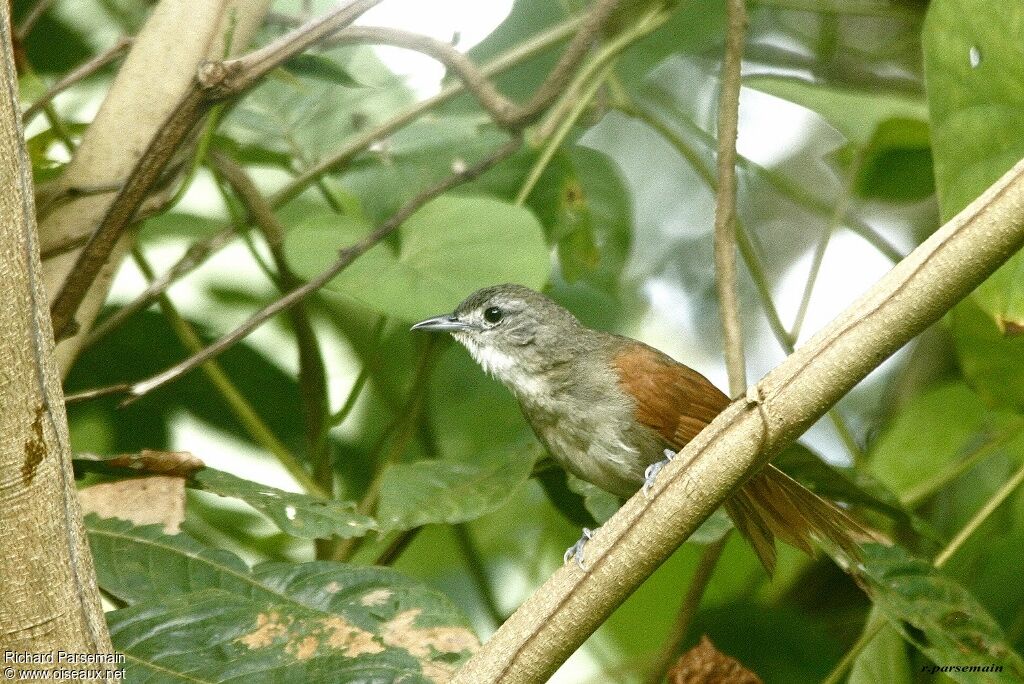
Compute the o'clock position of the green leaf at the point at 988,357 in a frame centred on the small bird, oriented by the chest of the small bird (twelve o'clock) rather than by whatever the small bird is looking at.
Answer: The green leaf is roughly at 5 o'clock from the small bird.

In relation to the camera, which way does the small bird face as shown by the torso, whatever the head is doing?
to the viewer's left

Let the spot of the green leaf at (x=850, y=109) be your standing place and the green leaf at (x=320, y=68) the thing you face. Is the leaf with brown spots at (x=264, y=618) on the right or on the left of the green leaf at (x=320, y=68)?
left

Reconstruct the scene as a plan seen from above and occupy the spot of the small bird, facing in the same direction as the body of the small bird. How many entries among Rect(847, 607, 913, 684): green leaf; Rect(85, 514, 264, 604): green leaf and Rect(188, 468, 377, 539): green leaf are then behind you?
1

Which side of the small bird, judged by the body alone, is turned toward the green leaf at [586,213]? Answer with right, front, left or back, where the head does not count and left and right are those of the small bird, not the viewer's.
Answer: right

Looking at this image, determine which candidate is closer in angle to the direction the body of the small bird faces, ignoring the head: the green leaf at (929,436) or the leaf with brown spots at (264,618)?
the leaf with brown spots

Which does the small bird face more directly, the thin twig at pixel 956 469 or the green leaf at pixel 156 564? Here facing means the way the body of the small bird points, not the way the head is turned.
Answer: the green leaf
